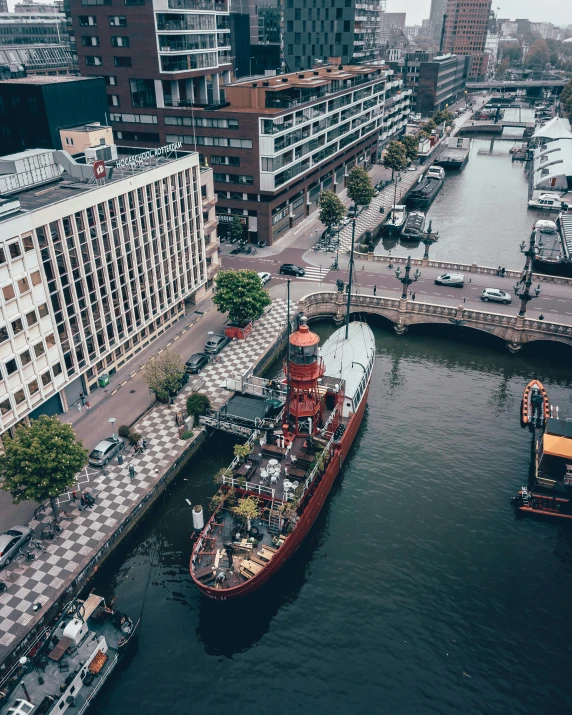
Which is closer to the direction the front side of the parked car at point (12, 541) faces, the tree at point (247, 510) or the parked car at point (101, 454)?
the parked car

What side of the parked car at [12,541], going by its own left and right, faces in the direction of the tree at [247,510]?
right

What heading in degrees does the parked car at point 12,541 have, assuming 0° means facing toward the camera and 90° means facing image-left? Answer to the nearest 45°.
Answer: approximately 225°

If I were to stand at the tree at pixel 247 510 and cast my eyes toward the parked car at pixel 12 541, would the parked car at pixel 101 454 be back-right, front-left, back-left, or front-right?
front-right

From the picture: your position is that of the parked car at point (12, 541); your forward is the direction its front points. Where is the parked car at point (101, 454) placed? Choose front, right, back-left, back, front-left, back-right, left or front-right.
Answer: front

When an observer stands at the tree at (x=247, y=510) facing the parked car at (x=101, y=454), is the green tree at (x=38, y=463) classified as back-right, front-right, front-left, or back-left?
front-left
